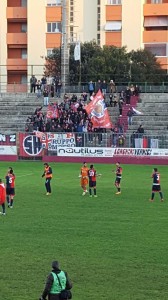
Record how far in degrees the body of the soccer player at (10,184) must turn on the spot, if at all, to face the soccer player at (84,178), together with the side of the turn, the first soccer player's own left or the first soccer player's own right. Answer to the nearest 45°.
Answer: approximately 45° to the first soccer player's own right
